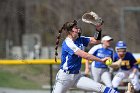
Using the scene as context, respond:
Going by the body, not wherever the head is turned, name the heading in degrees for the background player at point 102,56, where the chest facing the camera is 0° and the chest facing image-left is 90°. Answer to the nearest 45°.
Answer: approximately 315°

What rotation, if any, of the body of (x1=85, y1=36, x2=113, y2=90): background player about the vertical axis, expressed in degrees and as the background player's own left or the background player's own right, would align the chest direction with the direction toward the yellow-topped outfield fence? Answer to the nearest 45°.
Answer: approximately 180°

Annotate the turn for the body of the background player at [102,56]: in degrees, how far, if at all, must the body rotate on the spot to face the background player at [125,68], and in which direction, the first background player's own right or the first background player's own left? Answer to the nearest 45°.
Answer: approximately 45° to the first background player's own left

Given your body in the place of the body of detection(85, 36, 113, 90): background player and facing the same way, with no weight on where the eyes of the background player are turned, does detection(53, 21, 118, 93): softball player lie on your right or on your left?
on your right
